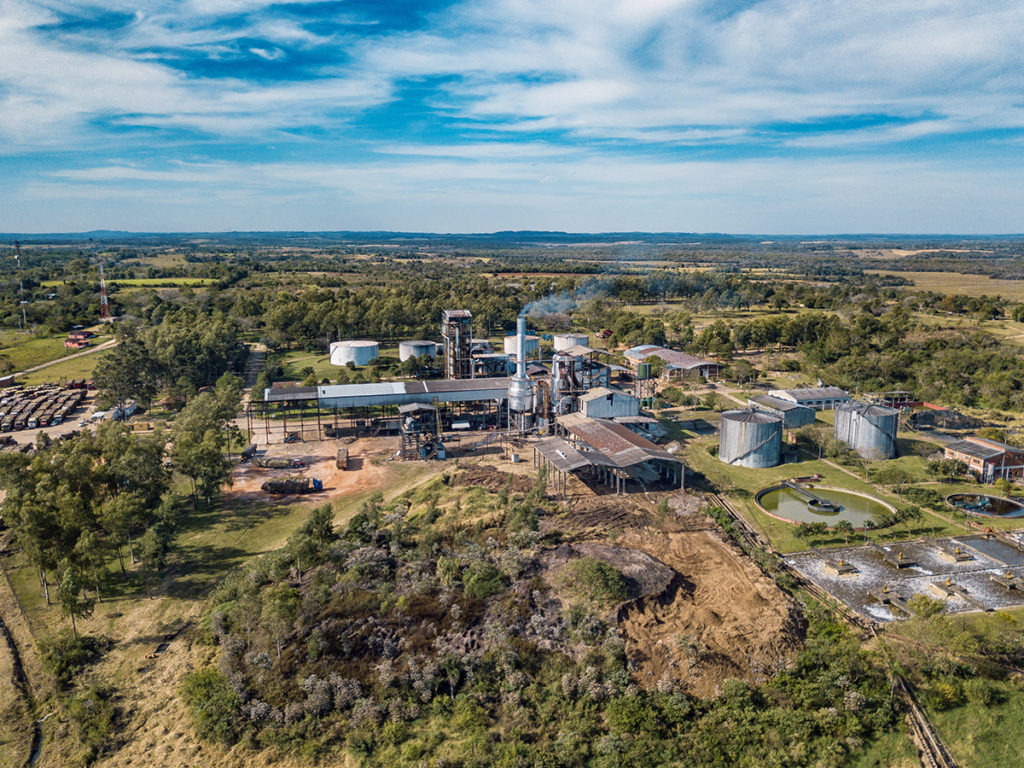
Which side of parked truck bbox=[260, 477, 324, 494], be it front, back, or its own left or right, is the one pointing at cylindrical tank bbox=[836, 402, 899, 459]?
front

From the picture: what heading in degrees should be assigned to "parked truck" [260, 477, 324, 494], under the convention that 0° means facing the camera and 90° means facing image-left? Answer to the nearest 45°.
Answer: approximately 270°

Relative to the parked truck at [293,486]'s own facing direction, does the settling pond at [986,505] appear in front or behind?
in front

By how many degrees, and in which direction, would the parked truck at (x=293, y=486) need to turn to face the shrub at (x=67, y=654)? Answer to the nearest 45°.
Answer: approximately 135° to its right

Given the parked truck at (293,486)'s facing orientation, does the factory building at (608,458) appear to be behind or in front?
in front

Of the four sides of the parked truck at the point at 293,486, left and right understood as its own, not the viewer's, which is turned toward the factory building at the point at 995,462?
front

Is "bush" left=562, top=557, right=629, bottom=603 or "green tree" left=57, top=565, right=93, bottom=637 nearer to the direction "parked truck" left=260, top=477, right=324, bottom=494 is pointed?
the bush

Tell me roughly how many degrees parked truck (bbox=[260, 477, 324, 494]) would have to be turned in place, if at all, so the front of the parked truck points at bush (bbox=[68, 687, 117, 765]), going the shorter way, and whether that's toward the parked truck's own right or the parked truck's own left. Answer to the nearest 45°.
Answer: approximately 90° to the parked truck's own right

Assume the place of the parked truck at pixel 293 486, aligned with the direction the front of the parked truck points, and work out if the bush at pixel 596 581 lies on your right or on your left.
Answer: on your right

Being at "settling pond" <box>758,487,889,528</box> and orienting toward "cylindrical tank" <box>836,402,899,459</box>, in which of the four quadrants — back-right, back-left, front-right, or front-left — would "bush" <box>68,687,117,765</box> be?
back-left
